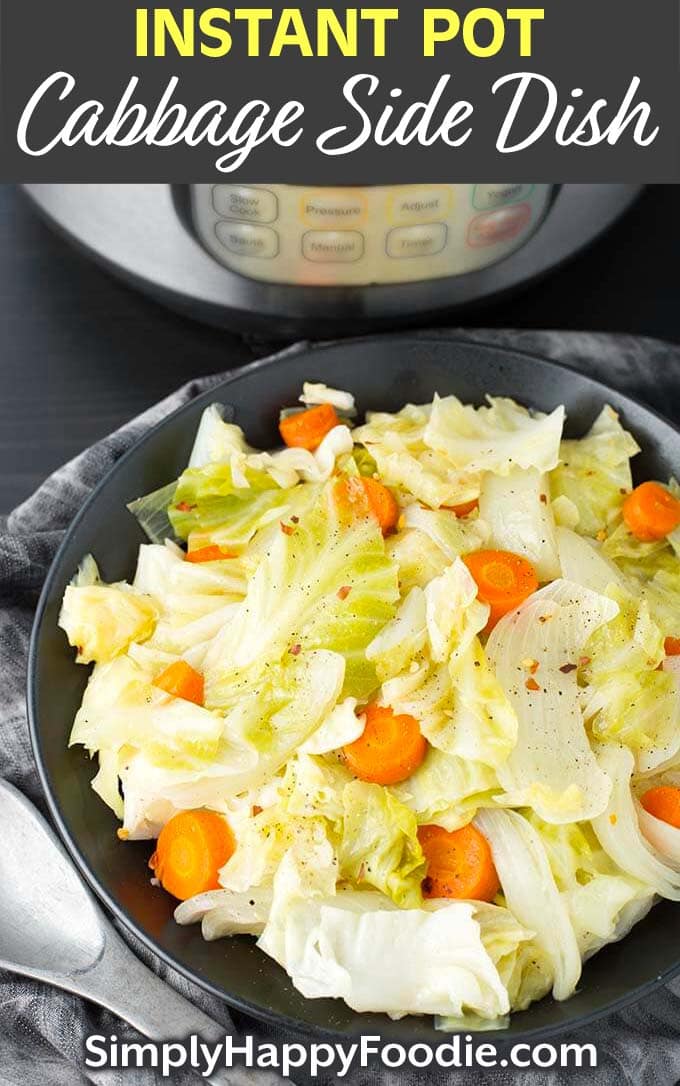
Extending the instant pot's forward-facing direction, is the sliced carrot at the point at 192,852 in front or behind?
in front

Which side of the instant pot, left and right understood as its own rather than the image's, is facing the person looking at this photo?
front

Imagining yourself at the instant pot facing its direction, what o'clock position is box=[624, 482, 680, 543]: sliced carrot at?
The sliced carrot is roughly at 10 o'clock from the instant pot.

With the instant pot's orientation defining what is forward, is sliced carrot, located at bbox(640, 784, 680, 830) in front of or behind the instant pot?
in front
